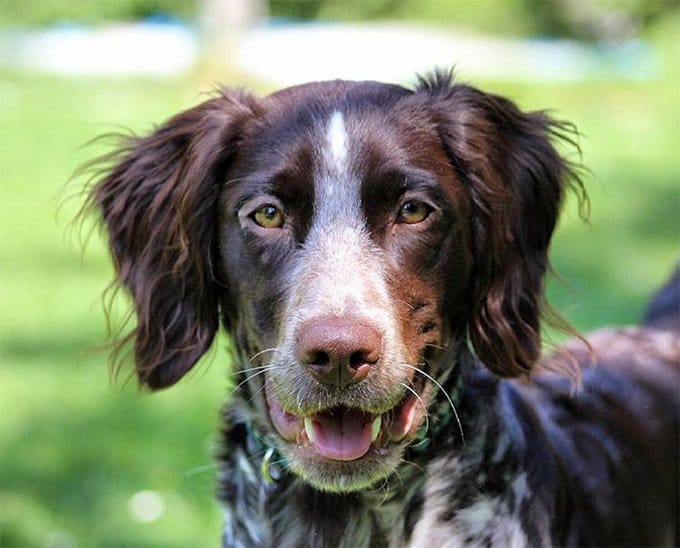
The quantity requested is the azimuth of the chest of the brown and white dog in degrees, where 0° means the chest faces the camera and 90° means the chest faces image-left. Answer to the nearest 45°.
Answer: approximately 45°
